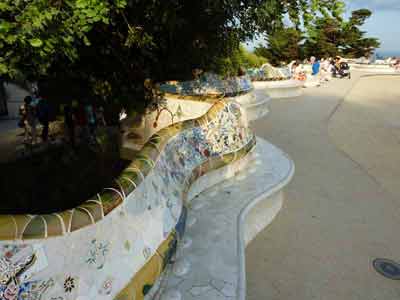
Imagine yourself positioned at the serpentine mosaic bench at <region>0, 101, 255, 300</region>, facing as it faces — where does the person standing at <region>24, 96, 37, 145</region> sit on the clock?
The person standing is roughly at 7 o'clock from the serpentine mosaic bench.

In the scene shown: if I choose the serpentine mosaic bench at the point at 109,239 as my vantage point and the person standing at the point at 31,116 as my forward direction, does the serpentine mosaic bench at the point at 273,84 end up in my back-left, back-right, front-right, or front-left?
front-right

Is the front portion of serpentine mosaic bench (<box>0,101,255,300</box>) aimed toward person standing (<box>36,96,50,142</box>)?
no

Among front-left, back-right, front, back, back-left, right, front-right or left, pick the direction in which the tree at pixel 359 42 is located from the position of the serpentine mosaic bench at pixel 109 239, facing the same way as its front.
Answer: left

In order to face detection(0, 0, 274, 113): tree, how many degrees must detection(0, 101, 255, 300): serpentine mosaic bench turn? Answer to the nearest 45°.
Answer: approximately 135° to its left

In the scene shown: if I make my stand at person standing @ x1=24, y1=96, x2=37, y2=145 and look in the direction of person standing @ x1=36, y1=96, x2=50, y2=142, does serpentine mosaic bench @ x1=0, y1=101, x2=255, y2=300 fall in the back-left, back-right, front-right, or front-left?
front-right

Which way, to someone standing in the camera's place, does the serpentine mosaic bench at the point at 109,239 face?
facing the viewer and to the right of the viewer

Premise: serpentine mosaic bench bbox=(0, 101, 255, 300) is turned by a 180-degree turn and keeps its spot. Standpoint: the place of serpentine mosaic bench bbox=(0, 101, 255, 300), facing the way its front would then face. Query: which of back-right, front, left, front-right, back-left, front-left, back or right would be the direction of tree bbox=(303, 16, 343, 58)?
right
